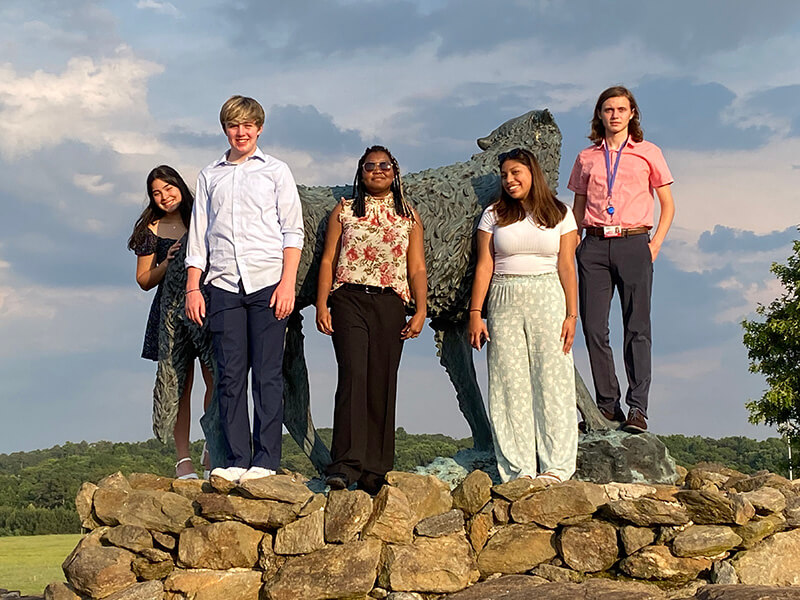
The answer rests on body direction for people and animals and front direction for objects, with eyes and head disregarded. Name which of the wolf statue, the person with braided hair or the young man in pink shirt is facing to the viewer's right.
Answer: the wolf statue

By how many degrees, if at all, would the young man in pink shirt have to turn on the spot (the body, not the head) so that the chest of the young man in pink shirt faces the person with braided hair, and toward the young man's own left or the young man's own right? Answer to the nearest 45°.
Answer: approximately 45° to the young man's own right

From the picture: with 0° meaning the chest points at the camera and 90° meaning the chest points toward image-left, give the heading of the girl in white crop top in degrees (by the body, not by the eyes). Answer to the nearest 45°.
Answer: approximately 0°

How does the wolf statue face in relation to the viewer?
to the viewer's right

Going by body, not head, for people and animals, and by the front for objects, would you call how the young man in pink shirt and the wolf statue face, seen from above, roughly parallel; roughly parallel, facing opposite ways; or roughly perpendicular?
roughly perpendicular

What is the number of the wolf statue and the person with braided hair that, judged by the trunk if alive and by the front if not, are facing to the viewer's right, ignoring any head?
1

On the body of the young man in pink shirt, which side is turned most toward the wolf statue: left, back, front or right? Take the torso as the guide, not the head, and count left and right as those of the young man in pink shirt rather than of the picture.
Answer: right
